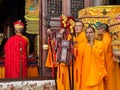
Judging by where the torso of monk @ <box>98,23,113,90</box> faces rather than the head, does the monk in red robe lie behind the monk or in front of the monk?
in front

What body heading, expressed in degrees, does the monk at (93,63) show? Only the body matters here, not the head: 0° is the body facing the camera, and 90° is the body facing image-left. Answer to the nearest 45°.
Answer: approximately 0°
